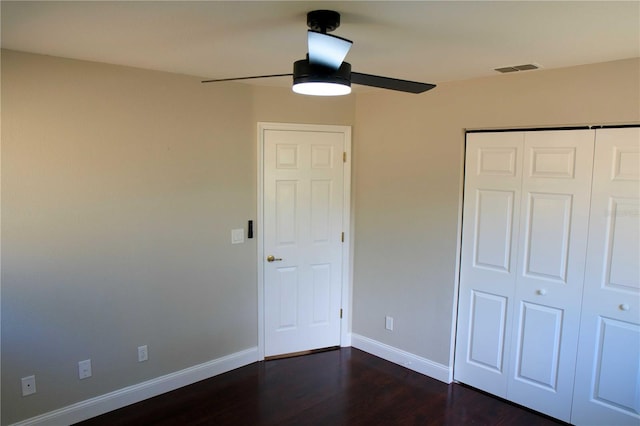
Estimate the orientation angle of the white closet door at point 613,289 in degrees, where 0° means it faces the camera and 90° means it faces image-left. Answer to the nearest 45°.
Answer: approximately 45°

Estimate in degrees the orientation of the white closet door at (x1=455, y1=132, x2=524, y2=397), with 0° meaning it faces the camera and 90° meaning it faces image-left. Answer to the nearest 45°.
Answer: approximately 45°

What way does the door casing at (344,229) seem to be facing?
toward the camera

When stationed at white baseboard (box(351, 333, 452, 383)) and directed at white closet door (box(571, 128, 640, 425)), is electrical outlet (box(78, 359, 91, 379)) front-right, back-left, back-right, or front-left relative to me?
back-right

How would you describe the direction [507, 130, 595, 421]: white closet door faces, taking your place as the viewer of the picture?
facing the viewer and to the left of the viewer

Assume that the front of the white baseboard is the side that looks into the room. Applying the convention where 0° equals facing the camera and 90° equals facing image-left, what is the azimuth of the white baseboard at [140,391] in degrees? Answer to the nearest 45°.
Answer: approximately 315°

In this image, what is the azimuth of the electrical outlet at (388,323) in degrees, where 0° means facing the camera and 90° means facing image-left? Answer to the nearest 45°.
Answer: approximately 45°

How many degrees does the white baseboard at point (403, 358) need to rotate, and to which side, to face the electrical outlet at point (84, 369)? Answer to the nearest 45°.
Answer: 0° — it already faces it

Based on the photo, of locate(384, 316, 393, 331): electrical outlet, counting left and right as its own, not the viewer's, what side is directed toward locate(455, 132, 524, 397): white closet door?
left
